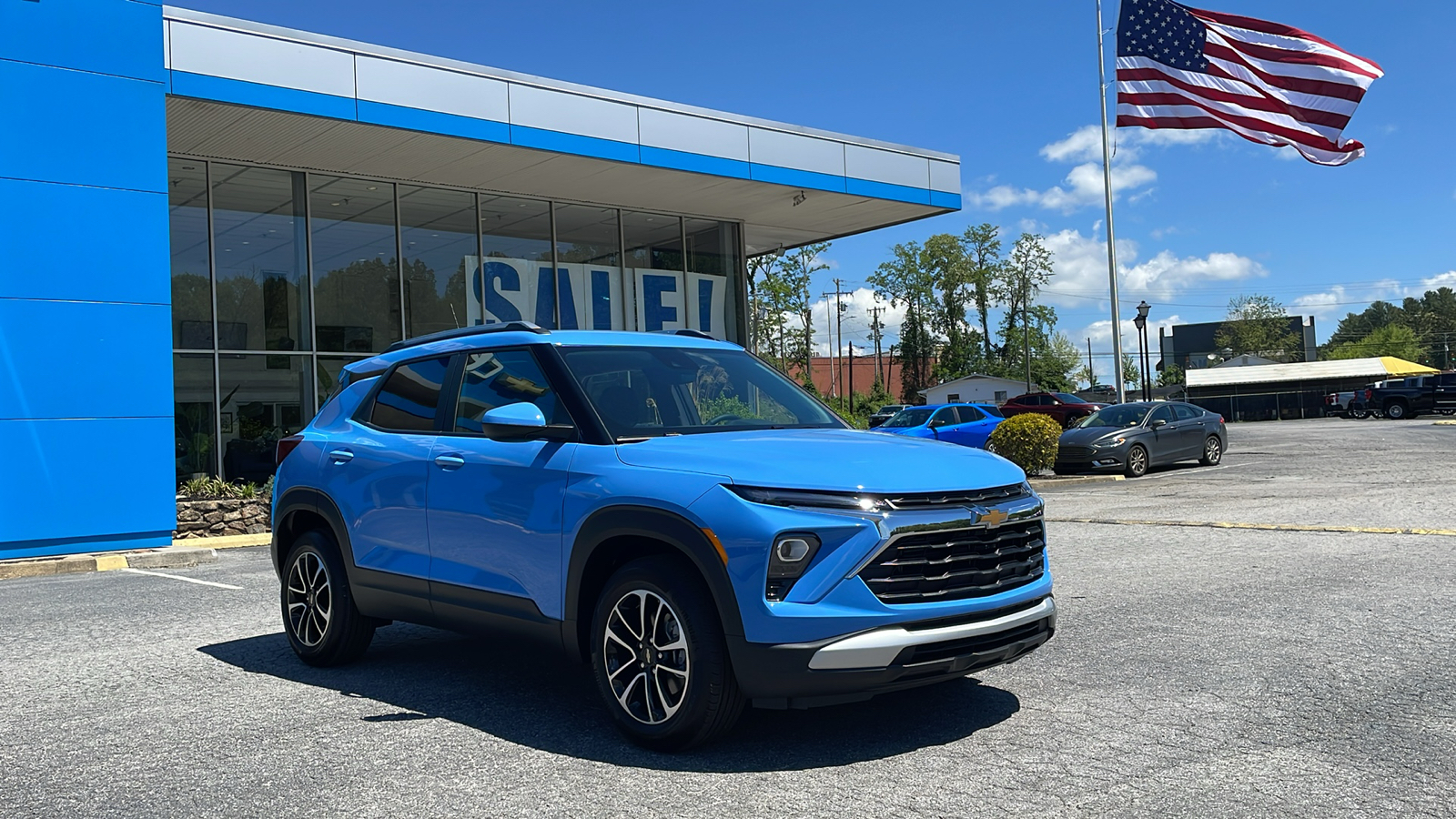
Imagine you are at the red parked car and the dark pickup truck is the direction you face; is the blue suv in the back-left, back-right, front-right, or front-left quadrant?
back-right

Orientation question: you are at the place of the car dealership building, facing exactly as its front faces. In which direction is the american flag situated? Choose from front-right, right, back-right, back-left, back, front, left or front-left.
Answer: front-left

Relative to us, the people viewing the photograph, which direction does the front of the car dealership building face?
facing the viewer and to the right of the viewer

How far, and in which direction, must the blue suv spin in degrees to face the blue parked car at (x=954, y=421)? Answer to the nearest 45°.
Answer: approximately 135° to its left

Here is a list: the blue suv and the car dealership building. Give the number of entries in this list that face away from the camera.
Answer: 0

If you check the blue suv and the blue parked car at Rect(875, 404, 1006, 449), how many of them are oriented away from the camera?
0

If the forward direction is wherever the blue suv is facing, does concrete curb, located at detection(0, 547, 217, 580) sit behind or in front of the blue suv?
behind

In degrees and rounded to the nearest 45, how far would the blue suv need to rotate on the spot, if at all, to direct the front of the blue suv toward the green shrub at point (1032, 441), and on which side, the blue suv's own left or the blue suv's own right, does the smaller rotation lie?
approximately 90° to the blue suv's own left

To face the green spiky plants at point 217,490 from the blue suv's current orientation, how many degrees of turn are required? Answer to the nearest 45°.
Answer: approximately 180°

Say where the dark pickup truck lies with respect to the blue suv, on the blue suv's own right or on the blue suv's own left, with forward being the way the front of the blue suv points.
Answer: on the blue suv's own left

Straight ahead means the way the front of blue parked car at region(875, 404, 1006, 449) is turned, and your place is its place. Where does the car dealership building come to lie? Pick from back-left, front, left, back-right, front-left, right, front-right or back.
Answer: front

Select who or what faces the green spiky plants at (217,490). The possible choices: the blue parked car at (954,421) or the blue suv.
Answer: the blue parked car

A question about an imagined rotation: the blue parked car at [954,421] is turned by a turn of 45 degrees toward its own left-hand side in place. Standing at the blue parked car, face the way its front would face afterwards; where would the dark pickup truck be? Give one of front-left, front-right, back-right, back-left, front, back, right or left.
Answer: back-left

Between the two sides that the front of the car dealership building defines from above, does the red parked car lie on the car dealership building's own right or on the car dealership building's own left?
on the car dealership building's own left

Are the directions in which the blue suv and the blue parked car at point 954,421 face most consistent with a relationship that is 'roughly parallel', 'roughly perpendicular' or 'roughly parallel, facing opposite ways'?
roughly perpendicular

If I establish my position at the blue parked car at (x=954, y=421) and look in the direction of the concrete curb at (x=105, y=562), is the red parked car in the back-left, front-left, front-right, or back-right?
back-right
